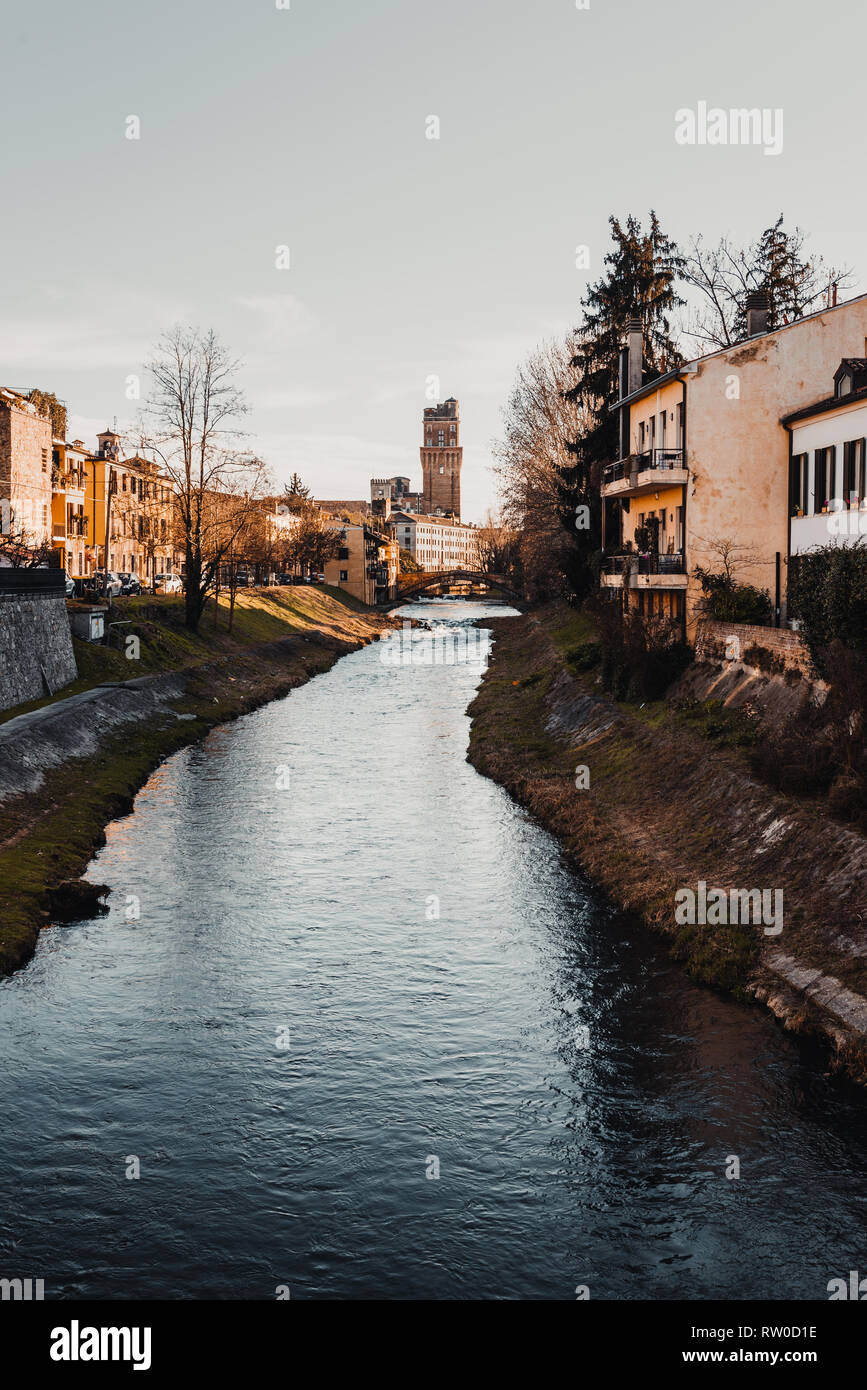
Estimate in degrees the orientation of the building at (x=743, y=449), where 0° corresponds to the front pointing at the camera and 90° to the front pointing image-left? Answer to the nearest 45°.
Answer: approximately 90°

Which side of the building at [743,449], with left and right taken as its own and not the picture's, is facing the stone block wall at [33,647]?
front

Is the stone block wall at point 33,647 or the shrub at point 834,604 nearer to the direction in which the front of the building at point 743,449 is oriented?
the stone block wall
